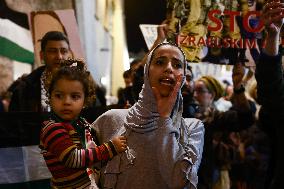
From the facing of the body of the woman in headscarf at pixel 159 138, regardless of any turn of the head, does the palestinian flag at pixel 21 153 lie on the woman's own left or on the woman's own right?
on the woman's own right

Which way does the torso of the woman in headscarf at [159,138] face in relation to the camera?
toward the camera

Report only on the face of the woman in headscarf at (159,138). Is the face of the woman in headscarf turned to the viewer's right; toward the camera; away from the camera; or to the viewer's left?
toward the camera

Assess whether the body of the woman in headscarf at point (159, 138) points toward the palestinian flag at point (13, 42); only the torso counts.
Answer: no
